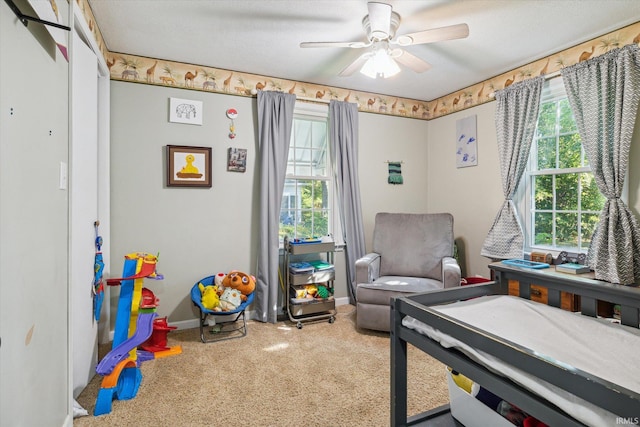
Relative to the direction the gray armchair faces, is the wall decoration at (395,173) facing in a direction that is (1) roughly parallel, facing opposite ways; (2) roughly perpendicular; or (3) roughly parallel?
roughly parallel

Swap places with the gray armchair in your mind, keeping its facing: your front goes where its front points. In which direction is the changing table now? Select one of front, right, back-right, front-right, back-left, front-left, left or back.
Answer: front

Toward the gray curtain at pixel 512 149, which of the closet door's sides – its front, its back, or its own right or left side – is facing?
front

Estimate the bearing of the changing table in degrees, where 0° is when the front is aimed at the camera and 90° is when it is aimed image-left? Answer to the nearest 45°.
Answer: approximately 45°

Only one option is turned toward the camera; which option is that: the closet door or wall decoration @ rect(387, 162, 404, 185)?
the wall decoration

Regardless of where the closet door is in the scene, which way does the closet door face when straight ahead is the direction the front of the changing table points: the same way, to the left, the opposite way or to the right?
the opposite way

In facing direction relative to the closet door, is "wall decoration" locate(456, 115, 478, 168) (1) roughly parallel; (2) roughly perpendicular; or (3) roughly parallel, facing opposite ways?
roughly parallel, facing opposite ways

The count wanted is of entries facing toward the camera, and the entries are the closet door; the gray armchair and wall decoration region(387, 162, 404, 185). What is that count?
2

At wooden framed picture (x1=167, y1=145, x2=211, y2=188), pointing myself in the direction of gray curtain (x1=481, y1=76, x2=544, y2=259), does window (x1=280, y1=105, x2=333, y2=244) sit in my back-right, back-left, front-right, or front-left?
front-left

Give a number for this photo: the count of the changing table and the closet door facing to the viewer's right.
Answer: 1

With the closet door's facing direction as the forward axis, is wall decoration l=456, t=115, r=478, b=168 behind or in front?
in front

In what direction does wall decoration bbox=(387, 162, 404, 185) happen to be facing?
toward the camera

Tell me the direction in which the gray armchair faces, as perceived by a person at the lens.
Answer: facing the viewer

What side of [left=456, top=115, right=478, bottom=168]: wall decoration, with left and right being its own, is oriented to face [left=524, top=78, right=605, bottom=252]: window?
left

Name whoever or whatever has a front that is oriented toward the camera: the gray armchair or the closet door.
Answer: the gray armchair

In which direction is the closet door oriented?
to the viewer's right
